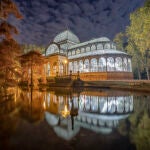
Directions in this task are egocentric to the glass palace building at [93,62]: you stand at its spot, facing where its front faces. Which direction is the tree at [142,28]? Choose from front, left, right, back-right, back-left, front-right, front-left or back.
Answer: left

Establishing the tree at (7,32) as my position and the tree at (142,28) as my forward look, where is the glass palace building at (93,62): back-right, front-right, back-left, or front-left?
front-left

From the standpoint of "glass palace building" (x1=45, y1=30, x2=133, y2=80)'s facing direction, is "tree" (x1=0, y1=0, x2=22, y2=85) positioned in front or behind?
in front

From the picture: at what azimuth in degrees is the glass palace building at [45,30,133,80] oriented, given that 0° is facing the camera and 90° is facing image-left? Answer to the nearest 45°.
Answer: approximately 45°
